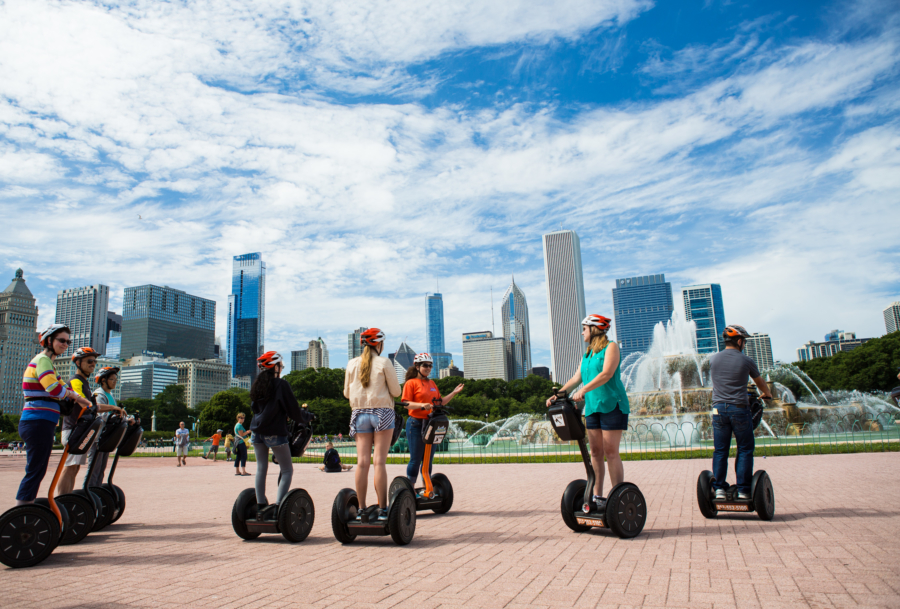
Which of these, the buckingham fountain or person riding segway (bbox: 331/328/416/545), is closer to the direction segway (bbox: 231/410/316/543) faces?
the buckingham fountain

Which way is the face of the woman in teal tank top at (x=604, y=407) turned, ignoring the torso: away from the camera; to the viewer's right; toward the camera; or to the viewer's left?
to the viewer's left

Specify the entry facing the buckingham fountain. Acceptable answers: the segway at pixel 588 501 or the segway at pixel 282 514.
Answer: the segway at pixel 282 514

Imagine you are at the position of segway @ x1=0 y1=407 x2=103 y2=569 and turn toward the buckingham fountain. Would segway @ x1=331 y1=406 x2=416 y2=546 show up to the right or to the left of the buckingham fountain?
right

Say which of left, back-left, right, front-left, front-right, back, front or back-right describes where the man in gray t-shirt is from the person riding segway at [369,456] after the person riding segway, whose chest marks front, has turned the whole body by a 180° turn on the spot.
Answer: left

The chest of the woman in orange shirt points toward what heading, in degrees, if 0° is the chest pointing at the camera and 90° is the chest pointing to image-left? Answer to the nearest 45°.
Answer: approximately 315°

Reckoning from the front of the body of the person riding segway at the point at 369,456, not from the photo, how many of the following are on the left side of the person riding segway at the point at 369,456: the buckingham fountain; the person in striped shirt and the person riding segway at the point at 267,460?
2

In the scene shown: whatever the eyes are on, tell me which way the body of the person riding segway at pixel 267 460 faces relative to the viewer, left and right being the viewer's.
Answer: facing away from the viewer and to the right of the viewer

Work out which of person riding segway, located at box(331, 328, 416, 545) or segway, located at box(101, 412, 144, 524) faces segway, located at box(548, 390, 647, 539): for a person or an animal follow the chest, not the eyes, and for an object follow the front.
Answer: segway, located at box(101, 412, 144, 524)

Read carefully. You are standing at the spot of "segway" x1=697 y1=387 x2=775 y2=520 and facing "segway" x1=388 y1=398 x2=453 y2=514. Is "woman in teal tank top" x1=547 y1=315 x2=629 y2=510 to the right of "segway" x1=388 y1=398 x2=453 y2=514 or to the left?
left

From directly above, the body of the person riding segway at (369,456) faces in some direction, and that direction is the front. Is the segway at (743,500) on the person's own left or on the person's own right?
on the person's own right

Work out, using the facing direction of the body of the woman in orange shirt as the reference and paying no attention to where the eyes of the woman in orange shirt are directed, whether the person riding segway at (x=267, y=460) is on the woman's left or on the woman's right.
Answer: on the woman's right

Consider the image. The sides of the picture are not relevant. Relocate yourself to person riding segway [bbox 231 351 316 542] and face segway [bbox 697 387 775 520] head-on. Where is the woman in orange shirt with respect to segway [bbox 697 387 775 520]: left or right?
left

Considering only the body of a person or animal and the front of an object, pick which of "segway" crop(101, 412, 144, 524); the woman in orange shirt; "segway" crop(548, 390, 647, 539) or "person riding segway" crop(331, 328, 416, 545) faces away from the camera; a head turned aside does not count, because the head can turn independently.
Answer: the person riding segway

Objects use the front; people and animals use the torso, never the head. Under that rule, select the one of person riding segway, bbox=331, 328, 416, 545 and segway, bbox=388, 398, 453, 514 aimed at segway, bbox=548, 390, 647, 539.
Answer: segway, bbox=388, 398, 453, 514

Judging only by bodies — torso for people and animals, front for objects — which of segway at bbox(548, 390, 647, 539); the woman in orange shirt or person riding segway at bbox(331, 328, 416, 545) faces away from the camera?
the person riding segway

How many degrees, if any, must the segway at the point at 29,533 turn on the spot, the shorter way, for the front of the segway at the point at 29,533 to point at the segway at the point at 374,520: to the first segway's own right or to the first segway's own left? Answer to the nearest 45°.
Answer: approximately 45° to the first segway's own left
